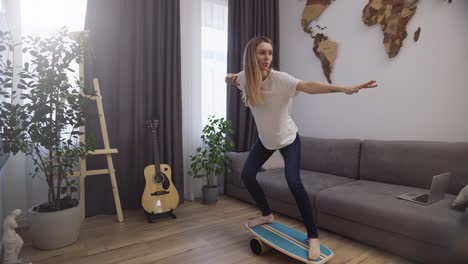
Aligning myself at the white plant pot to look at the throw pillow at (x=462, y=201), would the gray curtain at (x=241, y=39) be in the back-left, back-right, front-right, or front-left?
front-left

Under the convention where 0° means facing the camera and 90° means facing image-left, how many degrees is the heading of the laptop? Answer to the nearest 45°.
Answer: approximately 45°

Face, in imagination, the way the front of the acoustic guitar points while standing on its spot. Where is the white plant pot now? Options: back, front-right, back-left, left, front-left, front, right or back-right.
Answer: front-right

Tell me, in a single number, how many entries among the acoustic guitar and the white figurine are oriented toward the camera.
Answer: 1

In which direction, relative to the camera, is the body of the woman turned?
toward the camera

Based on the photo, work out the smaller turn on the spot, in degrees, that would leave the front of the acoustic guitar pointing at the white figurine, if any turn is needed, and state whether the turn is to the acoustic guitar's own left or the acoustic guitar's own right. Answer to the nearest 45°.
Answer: approximately 45° to the acoustic guitar's own right

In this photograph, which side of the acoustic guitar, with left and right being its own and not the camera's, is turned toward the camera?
front

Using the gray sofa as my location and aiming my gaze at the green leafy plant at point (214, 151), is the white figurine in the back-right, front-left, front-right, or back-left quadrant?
front-left
